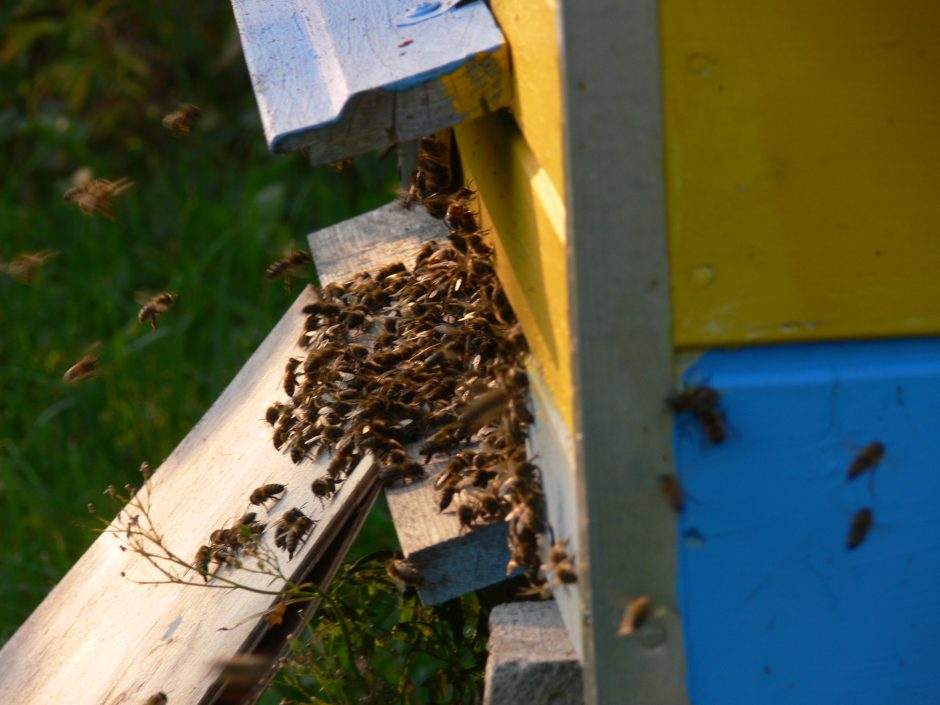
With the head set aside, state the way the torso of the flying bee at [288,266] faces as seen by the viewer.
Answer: to the viewer's right

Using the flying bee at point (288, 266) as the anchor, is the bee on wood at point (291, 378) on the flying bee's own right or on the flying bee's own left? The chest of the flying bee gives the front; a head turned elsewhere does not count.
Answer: on the flying bee's own right

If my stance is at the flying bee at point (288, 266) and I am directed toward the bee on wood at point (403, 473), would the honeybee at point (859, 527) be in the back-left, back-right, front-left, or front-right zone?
front-left

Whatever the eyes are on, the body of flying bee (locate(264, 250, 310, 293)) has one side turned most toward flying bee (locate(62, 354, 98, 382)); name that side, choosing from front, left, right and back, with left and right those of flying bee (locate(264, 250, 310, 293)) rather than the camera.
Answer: back

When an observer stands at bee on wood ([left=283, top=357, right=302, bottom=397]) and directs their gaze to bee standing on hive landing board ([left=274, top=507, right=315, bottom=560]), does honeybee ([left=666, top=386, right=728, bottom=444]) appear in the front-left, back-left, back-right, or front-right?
front-left

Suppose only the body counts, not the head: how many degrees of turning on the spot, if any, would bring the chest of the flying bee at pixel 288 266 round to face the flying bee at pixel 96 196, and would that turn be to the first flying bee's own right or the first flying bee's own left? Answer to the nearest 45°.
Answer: approximately 135° to the first flying bee's own left
